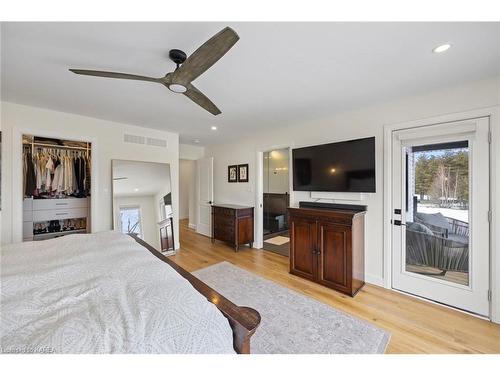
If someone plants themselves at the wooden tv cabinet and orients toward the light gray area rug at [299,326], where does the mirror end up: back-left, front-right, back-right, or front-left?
front-right

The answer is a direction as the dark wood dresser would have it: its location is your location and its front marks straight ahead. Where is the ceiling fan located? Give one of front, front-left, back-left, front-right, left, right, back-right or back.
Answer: front-left

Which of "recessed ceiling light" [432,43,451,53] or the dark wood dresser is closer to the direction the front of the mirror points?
the recessed ceiling light

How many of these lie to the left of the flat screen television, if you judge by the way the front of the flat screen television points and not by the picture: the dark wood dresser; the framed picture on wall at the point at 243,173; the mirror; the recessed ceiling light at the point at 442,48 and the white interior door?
1

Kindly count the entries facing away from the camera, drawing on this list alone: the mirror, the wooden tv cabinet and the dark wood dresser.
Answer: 0

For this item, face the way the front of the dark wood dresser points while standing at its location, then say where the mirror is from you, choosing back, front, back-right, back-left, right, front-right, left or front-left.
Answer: front-right

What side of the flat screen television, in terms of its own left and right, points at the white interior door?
right

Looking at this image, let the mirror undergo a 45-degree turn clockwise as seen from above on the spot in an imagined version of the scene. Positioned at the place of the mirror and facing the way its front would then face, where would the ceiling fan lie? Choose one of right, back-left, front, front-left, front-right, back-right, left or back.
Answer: front-left

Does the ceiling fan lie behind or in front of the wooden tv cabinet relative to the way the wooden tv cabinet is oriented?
in front

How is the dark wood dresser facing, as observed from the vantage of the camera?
facing the viewer and to the left of the viewer

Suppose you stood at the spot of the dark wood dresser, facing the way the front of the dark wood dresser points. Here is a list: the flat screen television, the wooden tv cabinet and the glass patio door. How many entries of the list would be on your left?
3

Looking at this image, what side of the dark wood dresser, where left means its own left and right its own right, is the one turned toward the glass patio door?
left

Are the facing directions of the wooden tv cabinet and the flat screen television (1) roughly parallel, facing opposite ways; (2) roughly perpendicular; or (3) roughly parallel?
roughly parallel

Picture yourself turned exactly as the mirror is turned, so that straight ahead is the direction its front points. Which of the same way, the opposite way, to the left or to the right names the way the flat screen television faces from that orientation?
to the right

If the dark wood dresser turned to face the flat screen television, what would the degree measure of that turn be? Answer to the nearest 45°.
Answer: approximately 90° to its left

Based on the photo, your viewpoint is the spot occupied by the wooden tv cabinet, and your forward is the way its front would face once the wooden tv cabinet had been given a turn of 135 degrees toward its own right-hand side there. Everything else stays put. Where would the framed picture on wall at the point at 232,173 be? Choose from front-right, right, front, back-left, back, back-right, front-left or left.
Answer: front-left
